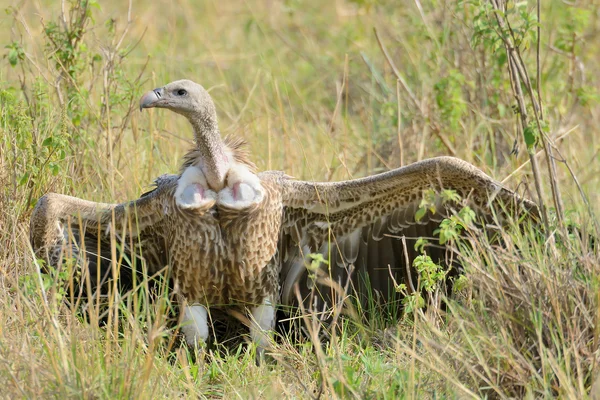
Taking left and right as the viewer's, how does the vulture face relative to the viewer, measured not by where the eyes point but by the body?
facing the viewer
